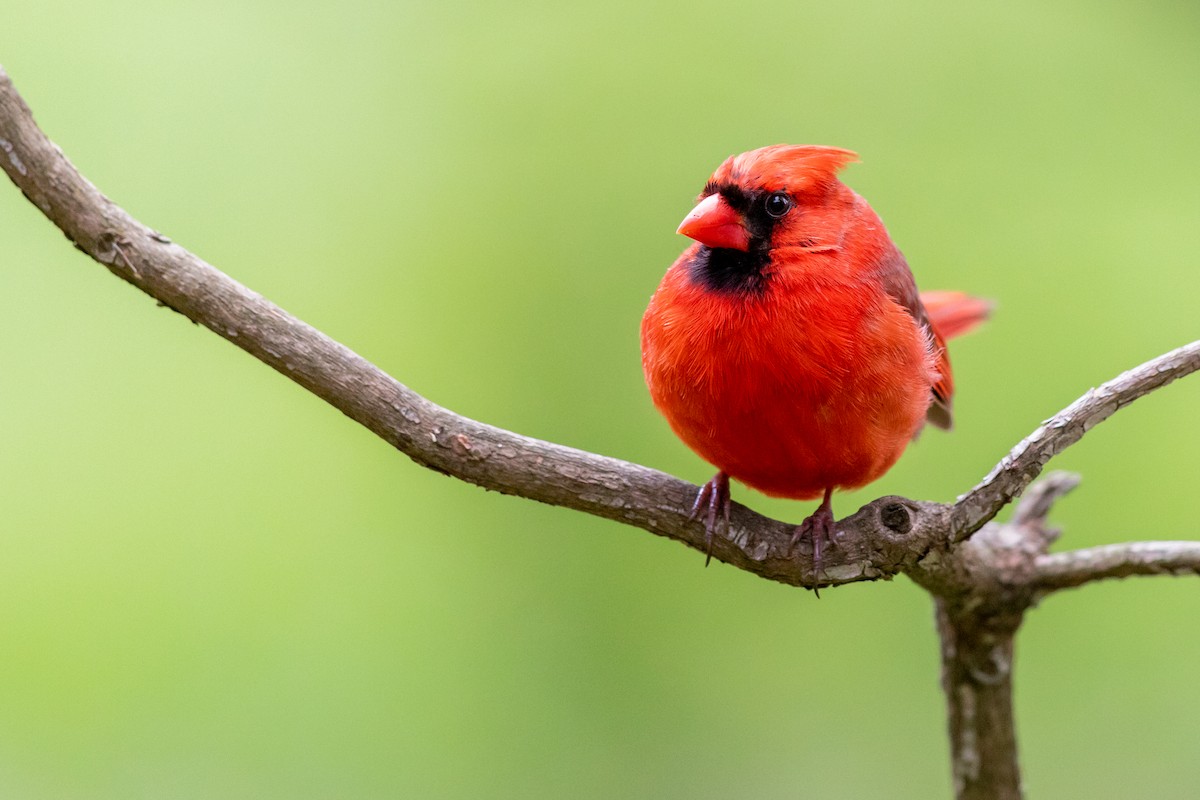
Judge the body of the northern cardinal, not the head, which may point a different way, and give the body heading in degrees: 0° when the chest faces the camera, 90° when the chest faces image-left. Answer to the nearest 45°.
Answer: approximately 45°

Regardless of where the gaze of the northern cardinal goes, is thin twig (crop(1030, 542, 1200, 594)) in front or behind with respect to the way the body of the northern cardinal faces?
behind
